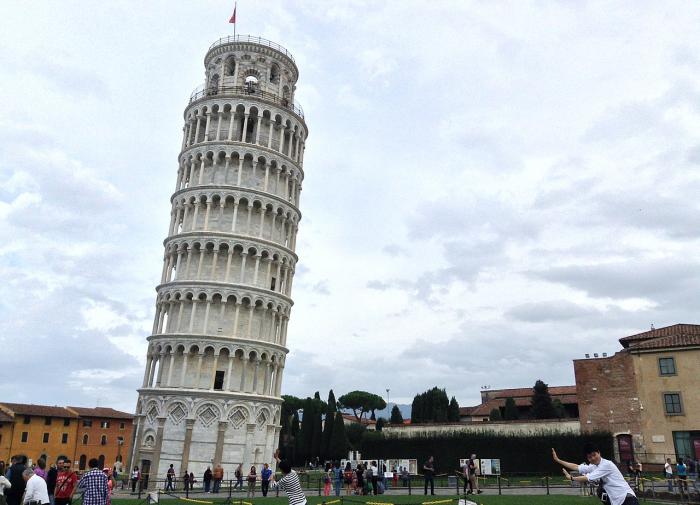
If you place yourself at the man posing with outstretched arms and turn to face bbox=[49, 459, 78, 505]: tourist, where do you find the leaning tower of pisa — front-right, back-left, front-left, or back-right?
front-right

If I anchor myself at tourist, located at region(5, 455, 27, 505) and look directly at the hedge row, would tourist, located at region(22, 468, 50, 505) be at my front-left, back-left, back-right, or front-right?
back-right

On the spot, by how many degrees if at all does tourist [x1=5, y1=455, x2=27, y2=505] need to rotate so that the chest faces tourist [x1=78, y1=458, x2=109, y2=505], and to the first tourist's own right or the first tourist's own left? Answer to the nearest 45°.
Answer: approximately 90° to the first tourist's own right

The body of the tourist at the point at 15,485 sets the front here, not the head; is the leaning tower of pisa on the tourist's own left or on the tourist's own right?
on the tourist's own left

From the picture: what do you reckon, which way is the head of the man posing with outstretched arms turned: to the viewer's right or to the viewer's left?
to the viewer's left

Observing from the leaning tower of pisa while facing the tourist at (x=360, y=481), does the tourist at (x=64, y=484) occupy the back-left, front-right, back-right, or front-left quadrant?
front-right

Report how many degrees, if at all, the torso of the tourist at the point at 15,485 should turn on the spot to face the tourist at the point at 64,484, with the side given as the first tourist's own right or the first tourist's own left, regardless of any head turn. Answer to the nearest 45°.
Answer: approximately 45° to the first tourist's own right
